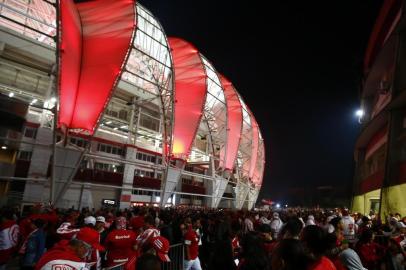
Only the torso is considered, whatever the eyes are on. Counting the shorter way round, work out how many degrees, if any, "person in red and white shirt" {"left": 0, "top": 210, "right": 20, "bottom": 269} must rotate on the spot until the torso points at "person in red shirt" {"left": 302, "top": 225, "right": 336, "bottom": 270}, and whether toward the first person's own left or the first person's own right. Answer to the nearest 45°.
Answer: approximately 135° to the first person's own right

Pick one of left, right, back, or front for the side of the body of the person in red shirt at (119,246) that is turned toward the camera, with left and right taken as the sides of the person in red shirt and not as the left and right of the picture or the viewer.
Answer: back

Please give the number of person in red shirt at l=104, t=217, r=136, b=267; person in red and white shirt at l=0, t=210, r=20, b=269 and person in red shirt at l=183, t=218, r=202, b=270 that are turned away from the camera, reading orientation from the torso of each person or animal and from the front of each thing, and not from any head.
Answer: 2

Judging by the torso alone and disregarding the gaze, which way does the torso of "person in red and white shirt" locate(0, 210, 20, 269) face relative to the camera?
away from the camera

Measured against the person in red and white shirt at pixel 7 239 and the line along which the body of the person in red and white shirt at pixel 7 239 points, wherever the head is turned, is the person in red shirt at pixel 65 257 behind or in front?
behind

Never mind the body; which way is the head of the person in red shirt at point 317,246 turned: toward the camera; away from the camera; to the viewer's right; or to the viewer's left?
away from the camera

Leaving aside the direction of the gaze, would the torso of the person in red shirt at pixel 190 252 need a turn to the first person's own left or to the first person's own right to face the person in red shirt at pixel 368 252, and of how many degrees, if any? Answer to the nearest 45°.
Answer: approximately 135° to the first person's own left

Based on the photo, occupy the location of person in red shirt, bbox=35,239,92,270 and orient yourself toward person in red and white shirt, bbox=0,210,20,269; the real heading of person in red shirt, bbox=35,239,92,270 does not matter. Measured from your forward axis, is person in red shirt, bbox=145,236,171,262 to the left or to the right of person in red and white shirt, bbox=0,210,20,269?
right

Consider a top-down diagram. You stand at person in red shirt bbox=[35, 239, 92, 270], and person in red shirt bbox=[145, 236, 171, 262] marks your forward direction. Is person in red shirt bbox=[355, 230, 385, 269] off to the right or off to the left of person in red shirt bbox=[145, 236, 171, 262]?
right
